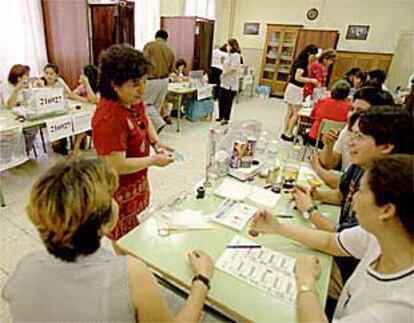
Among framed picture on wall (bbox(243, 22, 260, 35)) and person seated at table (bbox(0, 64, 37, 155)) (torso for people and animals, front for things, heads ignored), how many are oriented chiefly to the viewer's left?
0

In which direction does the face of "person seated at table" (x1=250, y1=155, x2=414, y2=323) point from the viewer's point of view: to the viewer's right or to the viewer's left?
to the viewer's left

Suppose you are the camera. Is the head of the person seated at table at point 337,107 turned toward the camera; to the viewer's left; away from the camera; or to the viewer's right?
away from the camera

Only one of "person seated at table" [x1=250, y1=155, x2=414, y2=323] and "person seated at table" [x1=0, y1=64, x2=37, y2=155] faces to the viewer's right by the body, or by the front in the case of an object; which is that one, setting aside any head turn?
"person seated at table" [x1=0, y1=64, x2=37, y2=155]

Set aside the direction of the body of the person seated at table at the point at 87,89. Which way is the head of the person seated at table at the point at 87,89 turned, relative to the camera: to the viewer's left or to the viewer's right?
to the viewer's left

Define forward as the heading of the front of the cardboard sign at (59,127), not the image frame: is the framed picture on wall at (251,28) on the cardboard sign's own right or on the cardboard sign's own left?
on the cardboard sign's own left

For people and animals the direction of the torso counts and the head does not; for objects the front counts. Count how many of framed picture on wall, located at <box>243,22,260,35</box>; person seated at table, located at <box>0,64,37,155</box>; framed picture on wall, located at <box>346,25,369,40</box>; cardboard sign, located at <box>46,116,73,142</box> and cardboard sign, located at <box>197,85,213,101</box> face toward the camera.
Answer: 4

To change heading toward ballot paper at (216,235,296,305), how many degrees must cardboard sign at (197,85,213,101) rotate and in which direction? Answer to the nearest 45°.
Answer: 0° — it already faces it

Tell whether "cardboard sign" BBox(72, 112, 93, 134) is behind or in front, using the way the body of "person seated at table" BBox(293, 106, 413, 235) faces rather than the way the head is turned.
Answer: in front

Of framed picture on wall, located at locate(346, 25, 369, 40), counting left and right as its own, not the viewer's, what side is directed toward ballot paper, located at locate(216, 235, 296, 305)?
front

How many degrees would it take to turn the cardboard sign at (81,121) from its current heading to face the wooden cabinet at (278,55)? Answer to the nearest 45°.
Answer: approximately 135° to its left

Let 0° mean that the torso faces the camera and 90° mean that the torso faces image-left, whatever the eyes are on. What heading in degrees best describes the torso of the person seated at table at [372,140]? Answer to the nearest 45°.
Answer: approximately 90°
